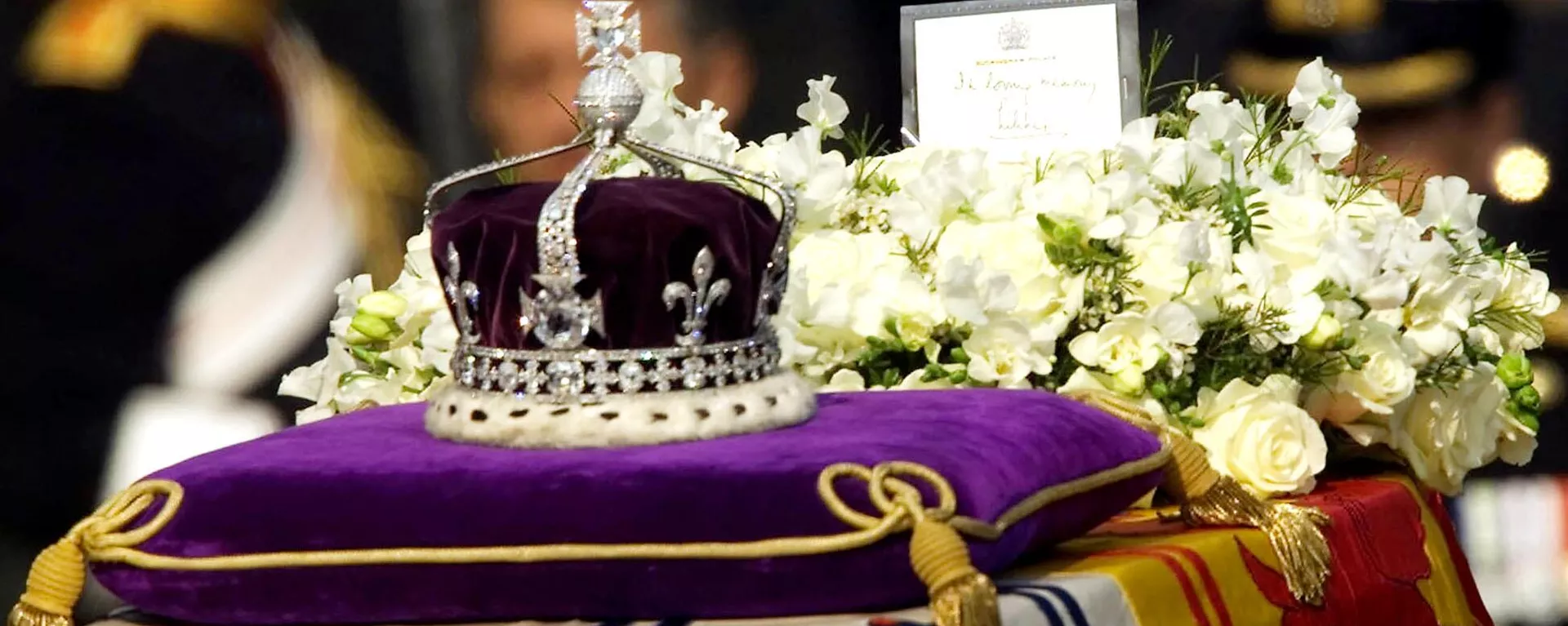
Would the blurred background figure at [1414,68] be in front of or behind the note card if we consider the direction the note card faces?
behind

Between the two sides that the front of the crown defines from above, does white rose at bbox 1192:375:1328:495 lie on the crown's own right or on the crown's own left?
on the crown's own left

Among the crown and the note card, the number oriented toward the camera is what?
2
